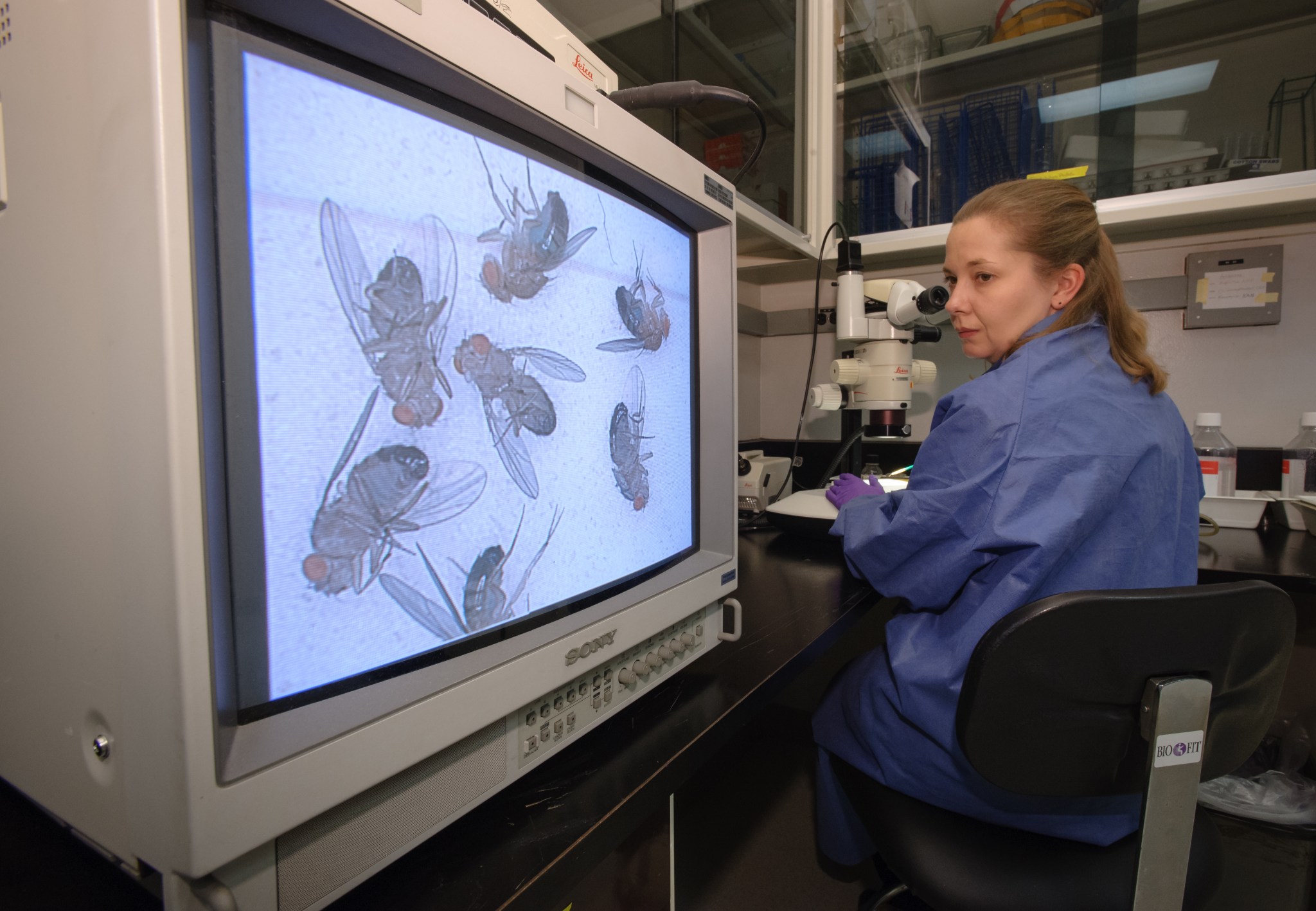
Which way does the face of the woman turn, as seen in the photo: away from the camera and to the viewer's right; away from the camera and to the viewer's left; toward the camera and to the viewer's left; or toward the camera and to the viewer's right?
toward the camera and to the viewer's left

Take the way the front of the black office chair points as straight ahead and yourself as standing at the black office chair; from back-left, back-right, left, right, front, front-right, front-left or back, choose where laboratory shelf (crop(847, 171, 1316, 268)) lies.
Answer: front-right

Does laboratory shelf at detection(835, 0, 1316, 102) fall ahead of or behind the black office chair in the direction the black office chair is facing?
ahead

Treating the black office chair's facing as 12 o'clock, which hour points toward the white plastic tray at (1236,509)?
The white plastic tray is roughly at 2 o'clock from the black office chair.

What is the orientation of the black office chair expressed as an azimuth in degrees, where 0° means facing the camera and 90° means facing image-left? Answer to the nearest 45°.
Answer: approximately 135°

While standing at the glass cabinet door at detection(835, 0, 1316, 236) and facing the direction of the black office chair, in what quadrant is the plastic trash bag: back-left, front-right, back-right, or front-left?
front-left

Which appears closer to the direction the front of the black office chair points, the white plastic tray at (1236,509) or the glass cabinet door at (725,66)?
the glass cabinet door

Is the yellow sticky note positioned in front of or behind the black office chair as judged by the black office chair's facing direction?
in front

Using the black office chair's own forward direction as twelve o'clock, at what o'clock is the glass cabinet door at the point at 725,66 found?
The glass cabinet door is roughly at 12 o'clock from the black office chair.

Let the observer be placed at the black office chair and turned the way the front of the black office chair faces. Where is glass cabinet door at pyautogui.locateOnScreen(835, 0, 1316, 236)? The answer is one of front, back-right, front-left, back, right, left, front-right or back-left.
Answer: front-right

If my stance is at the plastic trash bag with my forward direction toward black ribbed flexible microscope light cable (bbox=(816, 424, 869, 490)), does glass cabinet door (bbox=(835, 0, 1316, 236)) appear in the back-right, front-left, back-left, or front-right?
front-right

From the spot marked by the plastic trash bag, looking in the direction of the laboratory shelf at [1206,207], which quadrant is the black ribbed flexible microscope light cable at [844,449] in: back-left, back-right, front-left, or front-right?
front-left
